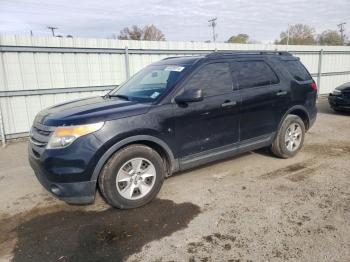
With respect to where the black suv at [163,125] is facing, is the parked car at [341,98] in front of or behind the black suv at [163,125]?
behind

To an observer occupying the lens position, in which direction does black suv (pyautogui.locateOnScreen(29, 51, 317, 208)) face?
facing the viewer and to the left of the viewer

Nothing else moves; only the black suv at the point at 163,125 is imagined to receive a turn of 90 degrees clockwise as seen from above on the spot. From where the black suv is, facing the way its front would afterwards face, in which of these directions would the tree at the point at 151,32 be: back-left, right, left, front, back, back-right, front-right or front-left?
front-right

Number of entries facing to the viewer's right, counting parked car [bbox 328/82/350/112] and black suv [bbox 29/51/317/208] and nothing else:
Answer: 0

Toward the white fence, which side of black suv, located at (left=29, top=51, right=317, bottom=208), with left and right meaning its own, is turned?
right

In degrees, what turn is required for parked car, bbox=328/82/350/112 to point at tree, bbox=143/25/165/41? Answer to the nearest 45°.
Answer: approximately 90° to its right

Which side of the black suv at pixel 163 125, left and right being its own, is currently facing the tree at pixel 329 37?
back
